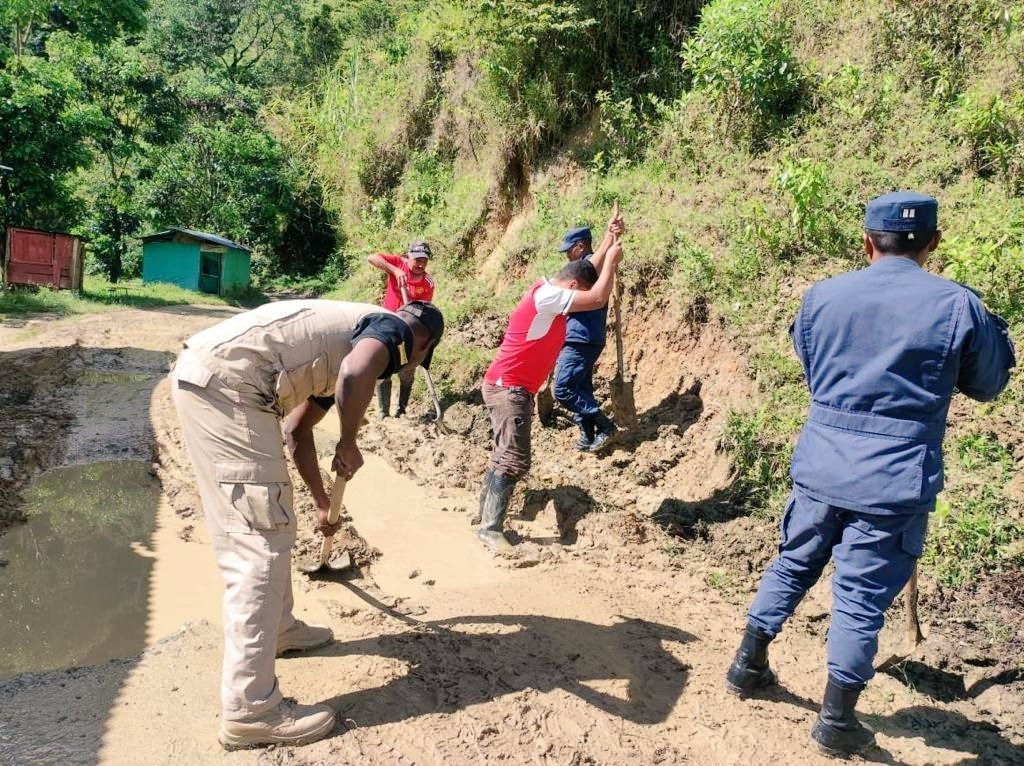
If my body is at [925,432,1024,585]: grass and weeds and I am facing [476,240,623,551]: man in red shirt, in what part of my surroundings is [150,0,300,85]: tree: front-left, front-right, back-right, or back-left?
front-right

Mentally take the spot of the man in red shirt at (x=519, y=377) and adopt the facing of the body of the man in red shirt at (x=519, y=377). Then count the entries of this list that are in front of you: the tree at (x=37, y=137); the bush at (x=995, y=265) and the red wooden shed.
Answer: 1

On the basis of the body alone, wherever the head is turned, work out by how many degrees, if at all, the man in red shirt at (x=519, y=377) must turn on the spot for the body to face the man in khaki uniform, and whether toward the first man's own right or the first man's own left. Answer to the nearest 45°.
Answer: approximately 90° to the first man's own right

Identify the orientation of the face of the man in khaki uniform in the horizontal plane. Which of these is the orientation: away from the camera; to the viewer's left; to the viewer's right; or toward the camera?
to the viewer's right

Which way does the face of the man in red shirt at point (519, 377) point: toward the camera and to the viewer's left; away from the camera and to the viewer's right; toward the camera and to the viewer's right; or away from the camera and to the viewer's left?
away from the camera and to the viewer's right

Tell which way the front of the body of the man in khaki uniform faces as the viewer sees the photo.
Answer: to the viewer's right

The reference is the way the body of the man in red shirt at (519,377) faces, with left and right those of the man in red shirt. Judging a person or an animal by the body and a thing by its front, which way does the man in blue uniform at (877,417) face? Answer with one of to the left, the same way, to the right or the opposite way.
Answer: to the left

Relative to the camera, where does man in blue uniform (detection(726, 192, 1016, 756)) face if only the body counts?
away from the camera

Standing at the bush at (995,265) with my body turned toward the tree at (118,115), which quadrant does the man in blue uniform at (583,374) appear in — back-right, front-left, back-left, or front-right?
front-left

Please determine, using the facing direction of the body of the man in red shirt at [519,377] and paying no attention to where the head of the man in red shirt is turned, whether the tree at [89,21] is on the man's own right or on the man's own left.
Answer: on the man's own left

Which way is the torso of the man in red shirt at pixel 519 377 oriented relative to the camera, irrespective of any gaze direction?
to the viewer's right

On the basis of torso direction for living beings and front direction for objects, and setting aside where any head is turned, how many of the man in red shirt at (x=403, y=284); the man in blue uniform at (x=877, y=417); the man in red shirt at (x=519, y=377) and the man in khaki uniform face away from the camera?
1

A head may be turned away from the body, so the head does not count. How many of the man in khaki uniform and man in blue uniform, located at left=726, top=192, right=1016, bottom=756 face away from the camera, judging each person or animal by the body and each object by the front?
1

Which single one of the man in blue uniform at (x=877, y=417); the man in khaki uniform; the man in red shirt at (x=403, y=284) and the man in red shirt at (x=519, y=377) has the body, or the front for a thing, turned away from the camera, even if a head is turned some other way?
the man in blue uniform
